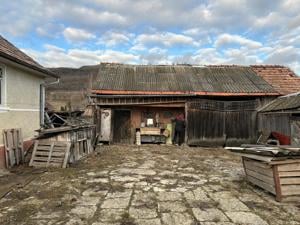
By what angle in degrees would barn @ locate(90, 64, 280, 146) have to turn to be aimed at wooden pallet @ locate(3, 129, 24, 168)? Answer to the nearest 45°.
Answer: approximately 45° to its right

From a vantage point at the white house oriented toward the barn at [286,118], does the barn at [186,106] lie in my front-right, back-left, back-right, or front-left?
front-left

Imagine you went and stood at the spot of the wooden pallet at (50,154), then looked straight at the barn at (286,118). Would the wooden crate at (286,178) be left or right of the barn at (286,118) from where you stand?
right

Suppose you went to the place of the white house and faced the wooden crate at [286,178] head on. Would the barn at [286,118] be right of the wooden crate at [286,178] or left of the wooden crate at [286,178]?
left

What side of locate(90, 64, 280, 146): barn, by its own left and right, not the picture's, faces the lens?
front

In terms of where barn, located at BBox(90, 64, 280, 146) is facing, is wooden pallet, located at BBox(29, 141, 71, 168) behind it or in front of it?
in front

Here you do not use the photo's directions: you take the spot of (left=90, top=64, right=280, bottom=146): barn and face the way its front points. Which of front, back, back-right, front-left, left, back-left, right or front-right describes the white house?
front-right

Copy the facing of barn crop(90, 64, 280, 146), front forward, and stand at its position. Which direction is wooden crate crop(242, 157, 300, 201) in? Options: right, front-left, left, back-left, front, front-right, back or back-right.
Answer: front

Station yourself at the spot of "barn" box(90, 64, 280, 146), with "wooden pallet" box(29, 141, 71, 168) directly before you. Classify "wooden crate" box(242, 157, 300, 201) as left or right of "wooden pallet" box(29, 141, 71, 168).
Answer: left
